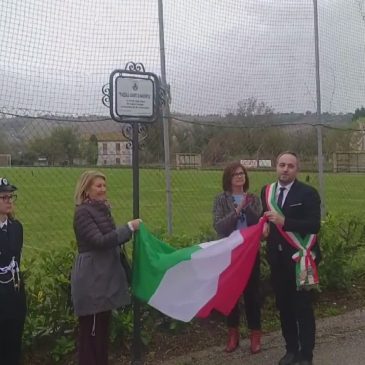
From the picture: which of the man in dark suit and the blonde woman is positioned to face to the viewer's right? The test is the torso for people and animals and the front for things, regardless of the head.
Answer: the blonde woman

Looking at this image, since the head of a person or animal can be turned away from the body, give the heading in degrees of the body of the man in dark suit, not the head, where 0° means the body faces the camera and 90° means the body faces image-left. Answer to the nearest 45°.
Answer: approximately 45°

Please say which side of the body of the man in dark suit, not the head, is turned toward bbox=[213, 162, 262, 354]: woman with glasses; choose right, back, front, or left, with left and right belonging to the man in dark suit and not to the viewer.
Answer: right

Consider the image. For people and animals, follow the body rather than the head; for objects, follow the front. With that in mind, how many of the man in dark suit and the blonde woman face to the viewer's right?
1

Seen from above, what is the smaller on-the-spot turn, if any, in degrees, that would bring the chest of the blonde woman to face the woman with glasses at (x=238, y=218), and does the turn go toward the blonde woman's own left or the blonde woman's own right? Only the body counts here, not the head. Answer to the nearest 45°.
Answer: approximately 45° to the blonde woman's own left

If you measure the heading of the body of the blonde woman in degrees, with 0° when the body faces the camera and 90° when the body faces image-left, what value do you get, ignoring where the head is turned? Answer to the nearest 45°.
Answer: approximately 270°

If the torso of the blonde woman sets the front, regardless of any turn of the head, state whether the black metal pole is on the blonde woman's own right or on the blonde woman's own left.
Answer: on the blonde woman's own left

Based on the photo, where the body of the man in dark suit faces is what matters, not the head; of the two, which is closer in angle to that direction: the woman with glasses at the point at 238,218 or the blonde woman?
the blonde woman

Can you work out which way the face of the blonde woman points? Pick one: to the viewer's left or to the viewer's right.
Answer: to the viewer's right
